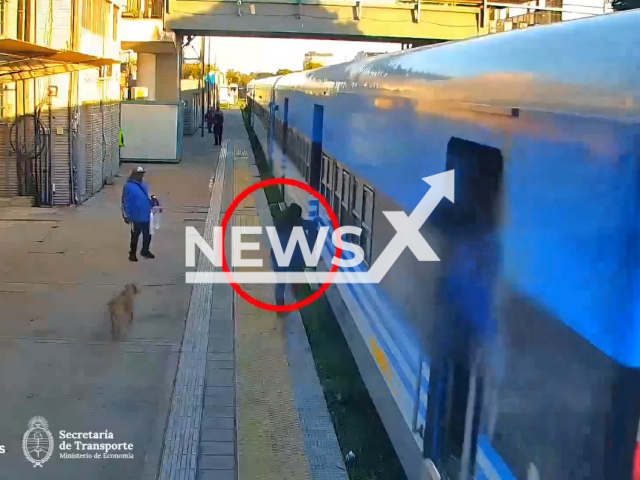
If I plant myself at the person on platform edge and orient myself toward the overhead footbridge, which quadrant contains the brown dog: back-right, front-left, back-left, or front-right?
back-left

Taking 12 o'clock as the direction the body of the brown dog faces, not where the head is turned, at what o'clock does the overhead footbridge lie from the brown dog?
The overhead footbridge is roughly at 11 o'clock from the brown dog.

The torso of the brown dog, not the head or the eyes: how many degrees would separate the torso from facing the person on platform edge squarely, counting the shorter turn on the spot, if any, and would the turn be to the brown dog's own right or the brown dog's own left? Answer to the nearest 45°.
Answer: approximately 45° to the brown dog's own right

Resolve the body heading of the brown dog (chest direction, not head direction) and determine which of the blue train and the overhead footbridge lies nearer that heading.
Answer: the overhead footbridge
